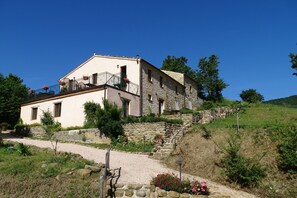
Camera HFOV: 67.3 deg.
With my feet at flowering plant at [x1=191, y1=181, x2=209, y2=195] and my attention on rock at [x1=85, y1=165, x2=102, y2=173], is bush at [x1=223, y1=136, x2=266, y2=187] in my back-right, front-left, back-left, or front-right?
back-right

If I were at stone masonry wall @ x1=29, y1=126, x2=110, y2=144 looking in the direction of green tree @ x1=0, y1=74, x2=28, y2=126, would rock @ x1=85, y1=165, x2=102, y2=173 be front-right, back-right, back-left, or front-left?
back-left
